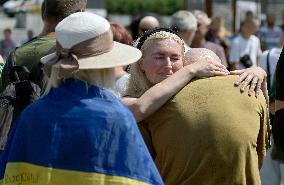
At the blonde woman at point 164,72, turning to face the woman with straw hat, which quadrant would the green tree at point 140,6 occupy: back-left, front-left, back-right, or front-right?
back-right

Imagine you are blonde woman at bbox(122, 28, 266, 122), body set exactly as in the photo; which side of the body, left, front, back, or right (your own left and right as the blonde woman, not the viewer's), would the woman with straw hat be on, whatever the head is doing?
right

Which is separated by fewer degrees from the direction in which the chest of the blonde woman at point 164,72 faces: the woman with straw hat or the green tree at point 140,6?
the woman with straw hat

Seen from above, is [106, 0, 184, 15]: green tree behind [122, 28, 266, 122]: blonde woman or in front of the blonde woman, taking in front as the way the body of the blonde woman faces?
behind
